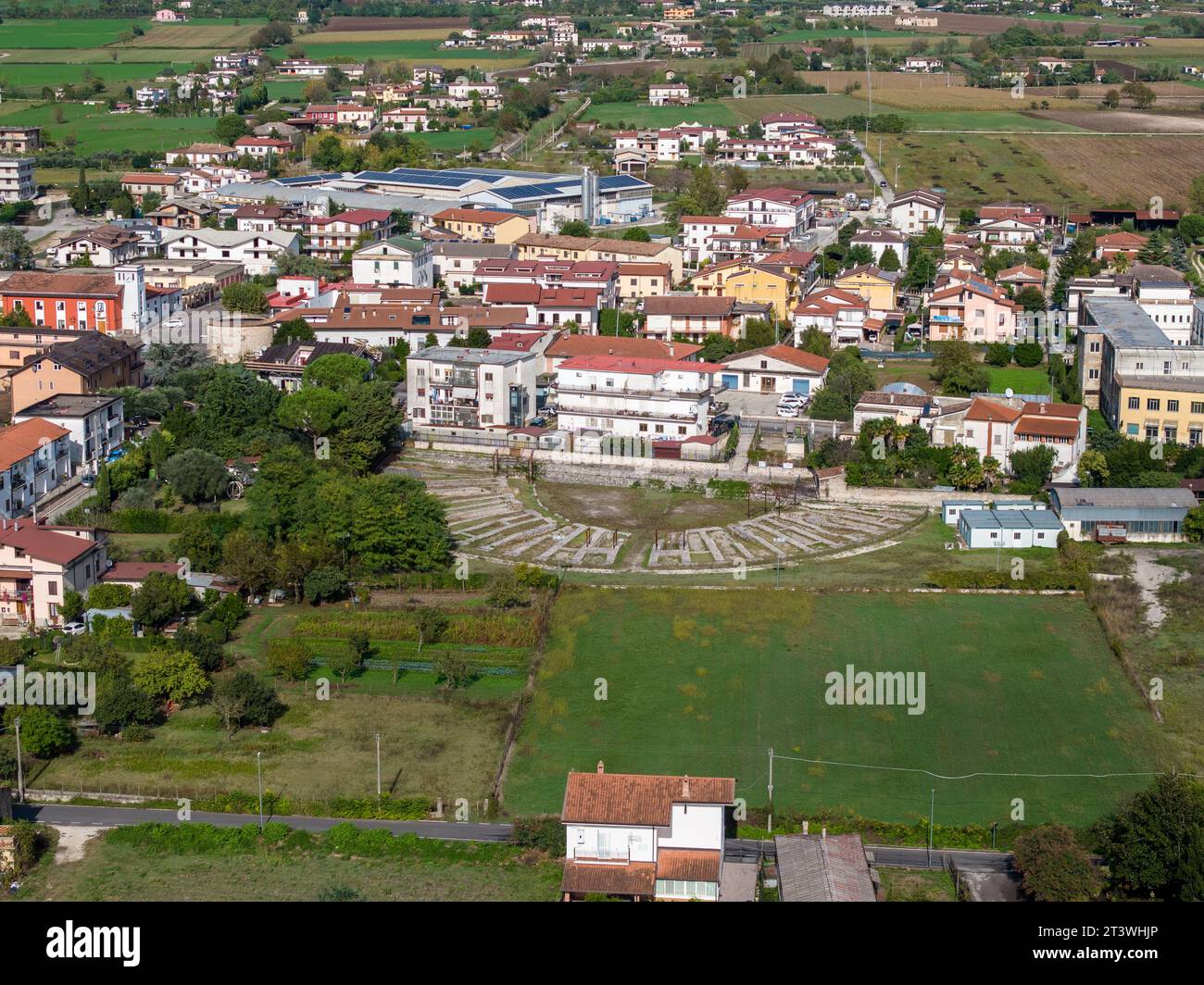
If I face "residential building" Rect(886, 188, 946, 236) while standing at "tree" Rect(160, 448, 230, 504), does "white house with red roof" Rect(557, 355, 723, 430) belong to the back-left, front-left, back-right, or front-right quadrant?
front-right

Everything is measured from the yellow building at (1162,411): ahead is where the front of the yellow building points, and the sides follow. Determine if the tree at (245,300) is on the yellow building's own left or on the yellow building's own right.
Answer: on the yellow building's own right

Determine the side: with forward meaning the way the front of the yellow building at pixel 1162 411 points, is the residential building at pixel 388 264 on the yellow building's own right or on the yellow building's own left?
on the yellow building's own right

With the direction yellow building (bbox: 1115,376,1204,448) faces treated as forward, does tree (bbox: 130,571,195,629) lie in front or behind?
in front

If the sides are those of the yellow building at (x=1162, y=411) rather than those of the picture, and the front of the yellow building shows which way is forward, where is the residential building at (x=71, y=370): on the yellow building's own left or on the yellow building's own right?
on the yellow building's own right

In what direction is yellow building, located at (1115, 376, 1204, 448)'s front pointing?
toward the camera

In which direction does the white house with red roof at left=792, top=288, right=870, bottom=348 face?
toward the camera

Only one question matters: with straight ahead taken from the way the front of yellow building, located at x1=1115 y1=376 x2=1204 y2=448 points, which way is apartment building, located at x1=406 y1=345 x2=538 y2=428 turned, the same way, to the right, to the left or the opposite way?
the same way

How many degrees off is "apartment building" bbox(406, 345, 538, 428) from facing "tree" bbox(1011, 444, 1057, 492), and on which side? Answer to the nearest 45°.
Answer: approximately 45° to its left

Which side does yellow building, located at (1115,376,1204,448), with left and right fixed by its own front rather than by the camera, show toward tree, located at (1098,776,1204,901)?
front

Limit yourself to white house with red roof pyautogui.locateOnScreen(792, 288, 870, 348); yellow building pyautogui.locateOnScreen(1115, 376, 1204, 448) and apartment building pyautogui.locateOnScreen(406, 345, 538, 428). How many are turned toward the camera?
3

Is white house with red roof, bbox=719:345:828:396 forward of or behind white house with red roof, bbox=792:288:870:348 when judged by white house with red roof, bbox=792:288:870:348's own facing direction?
forward

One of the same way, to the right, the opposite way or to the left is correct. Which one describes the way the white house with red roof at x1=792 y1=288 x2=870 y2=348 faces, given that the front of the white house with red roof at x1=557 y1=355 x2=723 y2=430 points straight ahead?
the same way

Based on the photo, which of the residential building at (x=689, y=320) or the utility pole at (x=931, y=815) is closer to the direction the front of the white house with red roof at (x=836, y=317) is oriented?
the utility pole
